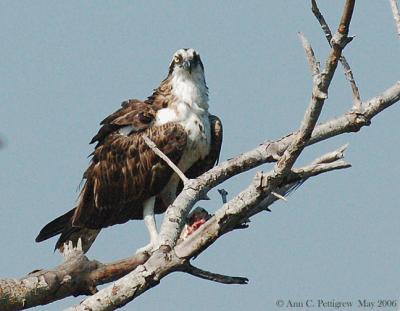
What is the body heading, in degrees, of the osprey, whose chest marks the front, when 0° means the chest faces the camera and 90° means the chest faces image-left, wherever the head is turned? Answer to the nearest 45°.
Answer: approximately 315°
